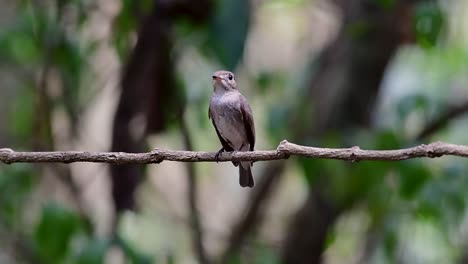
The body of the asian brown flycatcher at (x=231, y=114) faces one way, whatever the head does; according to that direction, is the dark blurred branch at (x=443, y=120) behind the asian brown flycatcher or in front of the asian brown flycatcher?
behind

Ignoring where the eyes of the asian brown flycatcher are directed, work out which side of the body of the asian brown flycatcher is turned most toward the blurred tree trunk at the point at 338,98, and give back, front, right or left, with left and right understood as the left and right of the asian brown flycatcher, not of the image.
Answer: back

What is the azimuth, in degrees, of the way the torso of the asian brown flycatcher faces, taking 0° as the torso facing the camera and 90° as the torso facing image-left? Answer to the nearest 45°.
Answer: approximately 45°

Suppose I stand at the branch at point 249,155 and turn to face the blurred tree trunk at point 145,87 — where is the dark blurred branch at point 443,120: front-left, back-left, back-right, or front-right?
front-right
